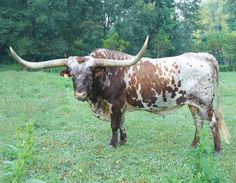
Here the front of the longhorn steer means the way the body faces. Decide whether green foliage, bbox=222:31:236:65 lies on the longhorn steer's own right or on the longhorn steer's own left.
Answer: on the longhorn steer's own right

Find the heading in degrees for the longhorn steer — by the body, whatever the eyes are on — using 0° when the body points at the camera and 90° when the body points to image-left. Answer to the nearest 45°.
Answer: approximately 90°

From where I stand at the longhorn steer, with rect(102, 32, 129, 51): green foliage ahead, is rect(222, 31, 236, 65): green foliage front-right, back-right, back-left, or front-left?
front-right

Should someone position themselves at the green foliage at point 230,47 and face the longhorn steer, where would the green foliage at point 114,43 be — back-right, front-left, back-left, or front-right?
front-right

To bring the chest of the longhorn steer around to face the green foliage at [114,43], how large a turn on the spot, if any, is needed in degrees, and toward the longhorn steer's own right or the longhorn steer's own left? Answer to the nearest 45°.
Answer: approximately 90° to the longhorn steer's own right
